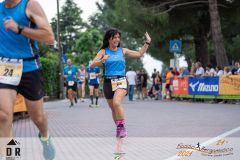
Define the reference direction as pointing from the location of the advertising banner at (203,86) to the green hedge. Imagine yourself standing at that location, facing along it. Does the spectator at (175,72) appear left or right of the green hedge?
right

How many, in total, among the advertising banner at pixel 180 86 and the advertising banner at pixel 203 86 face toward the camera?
2

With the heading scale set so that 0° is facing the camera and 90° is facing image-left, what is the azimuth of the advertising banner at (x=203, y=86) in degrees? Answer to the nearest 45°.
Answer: approximately 0°

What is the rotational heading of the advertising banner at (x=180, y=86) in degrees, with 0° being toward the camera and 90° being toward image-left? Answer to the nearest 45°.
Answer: approximately 0°

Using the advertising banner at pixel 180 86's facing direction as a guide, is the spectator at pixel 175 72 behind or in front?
behind
